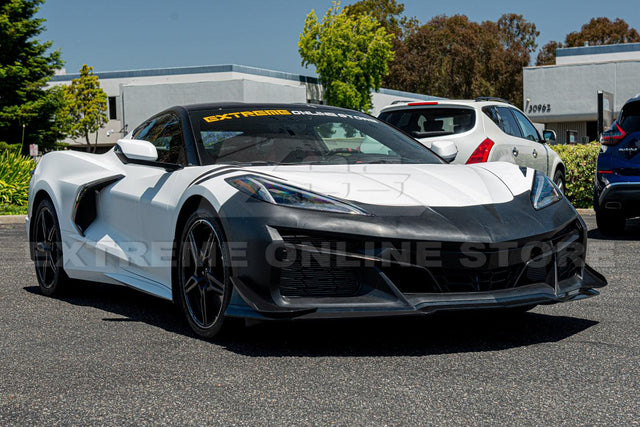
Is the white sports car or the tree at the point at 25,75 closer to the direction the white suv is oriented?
the tree

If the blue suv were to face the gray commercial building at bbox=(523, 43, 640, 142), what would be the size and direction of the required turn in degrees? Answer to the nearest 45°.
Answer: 0° — it already faces it

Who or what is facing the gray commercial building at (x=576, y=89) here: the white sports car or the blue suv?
the blue suv

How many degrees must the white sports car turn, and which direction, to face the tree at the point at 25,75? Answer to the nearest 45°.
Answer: approximately 135° to its left

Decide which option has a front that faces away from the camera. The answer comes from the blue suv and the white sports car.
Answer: the blue suv

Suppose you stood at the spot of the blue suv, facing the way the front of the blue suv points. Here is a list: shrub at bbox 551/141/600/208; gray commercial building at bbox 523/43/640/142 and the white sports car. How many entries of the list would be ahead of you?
2

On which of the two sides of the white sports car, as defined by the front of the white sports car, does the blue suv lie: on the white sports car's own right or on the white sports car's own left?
on the white sports car's own left

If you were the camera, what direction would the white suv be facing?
facing away from the viewer and to the right of the viewer

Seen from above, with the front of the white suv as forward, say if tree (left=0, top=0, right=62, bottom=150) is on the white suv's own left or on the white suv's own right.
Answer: on the white suv's own left

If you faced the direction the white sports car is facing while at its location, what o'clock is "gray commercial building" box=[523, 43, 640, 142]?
The gray commercial building is roughly at 8 o'clock from the white sports car.

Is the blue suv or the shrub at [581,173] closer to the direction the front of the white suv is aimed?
the shrub

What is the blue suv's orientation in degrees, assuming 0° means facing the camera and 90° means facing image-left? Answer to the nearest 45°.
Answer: approximately 180°

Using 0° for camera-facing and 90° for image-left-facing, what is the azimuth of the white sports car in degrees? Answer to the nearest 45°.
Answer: approximately 315°

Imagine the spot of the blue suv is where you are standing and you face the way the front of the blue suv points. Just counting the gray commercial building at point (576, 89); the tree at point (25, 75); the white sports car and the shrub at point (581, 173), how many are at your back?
1

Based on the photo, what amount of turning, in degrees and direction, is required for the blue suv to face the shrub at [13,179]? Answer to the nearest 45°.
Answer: approximately 90° to its left

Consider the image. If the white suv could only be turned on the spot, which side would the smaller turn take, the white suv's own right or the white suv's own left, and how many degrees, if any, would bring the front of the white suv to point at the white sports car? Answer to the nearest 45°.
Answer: approximately 135° to the white suv's own right

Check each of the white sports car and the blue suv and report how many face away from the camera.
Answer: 1

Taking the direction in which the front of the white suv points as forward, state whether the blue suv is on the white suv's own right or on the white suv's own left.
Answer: on the white suv's own right

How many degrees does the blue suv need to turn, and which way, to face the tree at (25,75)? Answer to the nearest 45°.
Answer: approximately 45° to its left
